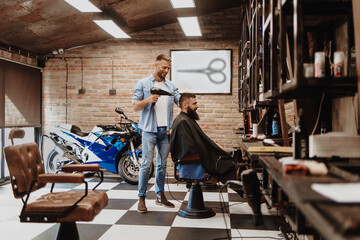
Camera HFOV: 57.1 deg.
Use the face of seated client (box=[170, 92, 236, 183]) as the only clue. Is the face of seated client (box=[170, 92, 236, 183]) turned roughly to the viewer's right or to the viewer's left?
to the viewer's right

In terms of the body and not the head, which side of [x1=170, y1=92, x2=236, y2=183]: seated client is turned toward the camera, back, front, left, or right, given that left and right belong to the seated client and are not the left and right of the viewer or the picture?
right

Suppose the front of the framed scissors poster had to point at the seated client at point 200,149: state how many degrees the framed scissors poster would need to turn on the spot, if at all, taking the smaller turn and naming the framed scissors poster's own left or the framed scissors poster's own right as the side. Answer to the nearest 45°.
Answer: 0° — it already faces them

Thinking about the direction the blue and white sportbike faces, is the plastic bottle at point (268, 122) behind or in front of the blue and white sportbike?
in front

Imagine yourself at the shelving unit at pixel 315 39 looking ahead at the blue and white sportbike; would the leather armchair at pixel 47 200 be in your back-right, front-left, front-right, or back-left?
front-left

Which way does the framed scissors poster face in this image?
toward the camera

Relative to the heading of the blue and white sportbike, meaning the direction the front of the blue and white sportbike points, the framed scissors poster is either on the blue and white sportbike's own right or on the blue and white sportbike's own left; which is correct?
on the blue and white sportbike's own left

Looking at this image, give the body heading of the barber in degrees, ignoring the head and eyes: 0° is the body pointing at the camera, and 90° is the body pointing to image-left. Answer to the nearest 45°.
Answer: approximately 315°

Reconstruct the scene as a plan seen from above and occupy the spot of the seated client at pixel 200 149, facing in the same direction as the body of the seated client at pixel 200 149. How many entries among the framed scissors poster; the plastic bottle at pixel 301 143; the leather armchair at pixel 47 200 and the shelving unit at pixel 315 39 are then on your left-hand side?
1

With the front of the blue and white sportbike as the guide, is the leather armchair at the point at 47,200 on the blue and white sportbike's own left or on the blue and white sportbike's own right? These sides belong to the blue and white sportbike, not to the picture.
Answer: on the blue and white sportbike's own right

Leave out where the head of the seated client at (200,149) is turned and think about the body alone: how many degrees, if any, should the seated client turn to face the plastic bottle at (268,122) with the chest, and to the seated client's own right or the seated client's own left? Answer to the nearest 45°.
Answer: approximately 45° to the seated client's own left

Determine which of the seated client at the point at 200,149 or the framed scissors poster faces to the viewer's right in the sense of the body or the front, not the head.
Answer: the seated client

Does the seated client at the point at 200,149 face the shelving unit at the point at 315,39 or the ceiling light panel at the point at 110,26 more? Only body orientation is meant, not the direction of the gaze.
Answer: the shelving unit

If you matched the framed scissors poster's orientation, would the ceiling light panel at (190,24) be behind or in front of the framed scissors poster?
in front
